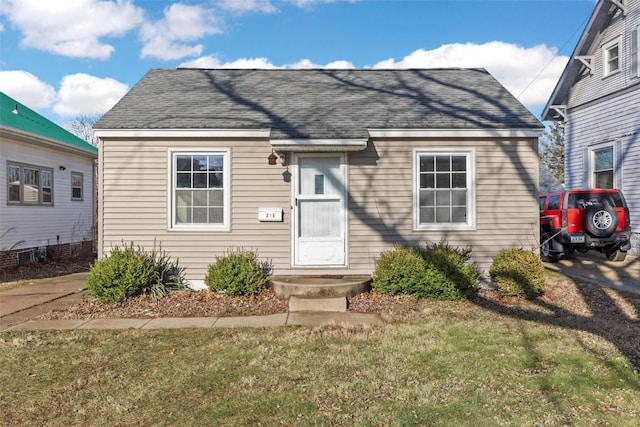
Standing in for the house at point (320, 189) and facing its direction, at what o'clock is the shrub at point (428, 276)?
The shrub is roughly at 10 o'clock from the house.

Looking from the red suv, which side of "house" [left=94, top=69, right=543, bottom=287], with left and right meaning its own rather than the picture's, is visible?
left

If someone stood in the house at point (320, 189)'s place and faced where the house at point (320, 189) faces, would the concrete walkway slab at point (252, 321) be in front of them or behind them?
in front

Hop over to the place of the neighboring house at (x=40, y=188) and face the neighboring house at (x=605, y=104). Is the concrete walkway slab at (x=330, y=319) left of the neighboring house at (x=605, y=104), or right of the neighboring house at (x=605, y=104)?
right

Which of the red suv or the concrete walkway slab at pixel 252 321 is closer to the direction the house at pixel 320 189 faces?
the concrete walkway slab

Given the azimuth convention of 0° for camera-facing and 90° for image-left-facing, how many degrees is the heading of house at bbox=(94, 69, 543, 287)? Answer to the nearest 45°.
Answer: approximately 0°

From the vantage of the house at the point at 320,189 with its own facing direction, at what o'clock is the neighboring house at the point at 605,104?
The neighboring house is roughly at 8 o'clock from the house.

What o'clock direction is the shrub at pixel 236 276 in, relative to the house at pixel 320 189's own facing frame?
The shrub is roughly at 2 o'clock from the house.

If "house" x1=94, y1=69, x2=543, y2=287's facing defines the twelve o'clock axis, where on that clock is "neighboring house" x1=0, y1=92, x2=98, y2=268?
The neighboring house is roughly at 4 o'clock from the house.
